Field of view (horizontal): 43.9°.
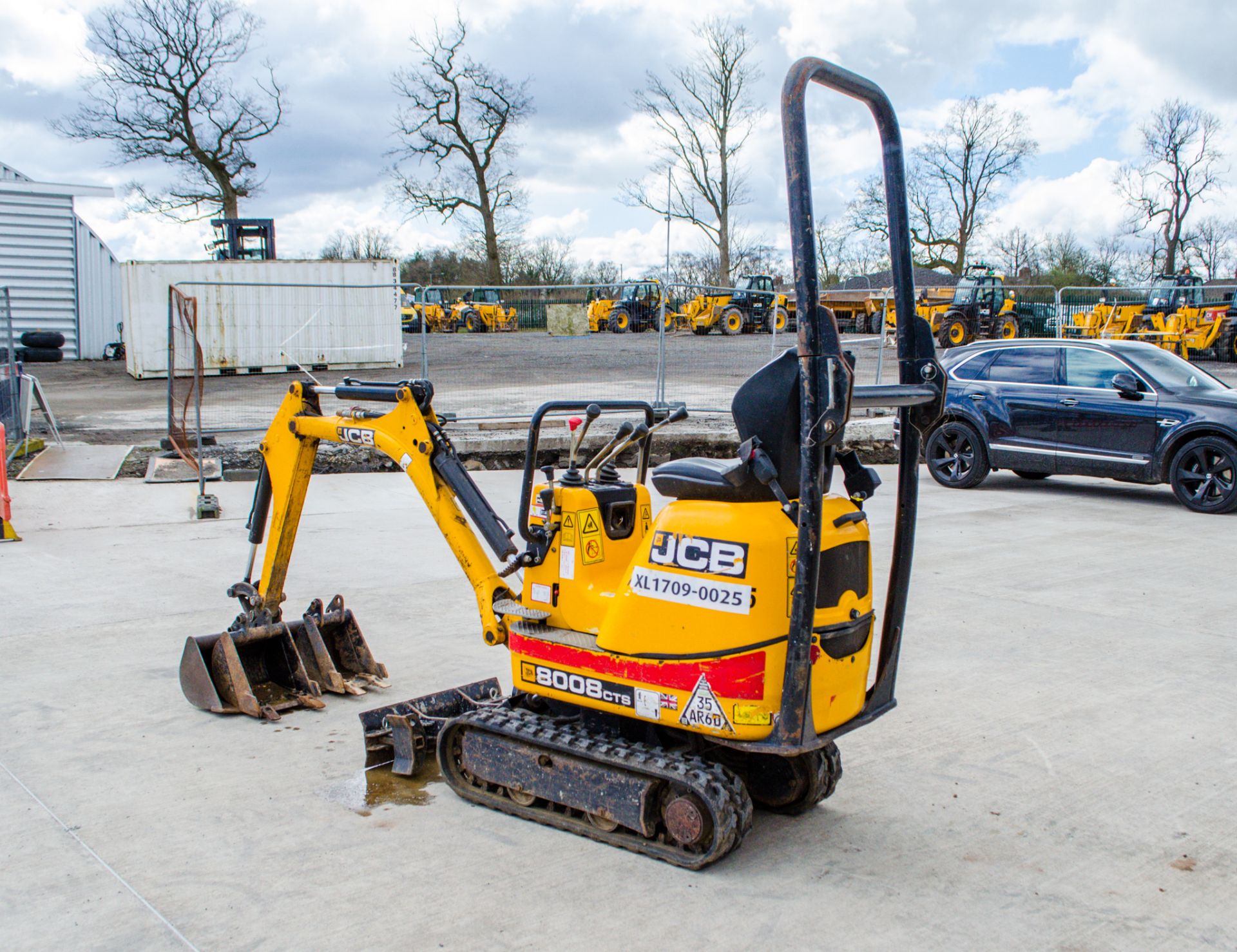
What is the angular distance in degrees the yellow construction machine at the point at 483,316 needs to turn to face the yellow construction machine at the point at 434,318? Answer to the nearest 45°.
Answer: approximately 135° to its right

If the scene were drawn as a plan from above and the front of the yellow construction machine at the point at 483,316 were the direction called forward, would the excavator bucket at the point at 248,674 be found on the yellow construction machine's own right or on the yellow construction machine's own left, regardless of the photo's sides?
on the yellow construction machine's own right

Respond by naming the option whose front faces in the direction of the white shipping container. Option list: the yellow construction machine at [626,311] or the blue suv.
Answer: the yellow construction machine

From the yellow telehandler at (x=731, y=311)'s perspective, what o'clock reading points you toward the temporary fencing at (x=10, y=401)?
The temporary fencing is roughly at 11 o'clock from the yellow telehandler.

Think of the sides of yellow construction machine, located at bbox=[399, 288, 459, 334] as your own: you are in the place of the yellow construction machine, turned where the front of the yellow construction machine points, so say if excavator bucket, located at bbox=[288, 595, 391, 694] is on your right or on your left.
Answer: on your right

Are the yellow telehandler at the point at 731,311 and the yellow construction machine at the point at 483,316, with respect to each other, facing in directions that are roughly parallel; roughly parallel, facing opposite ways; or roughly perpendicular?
roughly perpendicular

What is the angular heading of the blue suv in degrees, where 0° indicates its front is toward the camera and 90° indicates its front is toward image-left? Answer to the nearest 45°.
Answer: approximately 315°

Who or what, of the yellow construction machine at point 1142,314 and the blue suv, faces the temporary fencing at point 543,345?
the yellow construction machine
